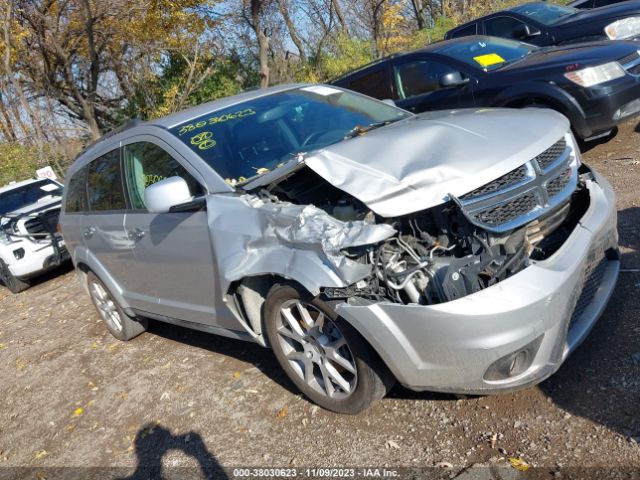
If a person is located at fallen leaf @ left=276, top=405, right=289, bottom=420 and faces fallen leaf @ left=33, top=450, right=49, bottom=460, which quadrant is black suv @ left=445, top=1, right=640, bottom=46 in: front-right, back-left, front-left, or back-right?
back-right

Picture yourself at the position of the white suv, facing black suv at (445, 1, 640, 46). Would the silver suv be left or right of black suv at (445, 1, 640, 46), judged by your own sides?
right

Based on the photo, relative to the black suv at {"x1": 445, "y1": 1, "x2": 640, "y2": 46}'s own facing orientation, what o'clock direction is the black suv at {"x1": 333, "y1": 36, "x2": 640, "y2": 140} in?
the black suv at {"x1": 333, "y1": 36, "x2": 640, "y2": 140} is roughly at 2 o'clock from the black suv at {"x1": 445, "y1": 1, "x2": 640, "y2": 46}.

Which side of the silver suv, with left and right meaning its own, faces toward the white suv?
back

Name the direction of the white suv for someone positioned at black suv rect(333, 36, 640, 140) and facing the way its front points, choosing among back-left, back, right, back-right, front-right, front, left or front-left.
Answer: back-right

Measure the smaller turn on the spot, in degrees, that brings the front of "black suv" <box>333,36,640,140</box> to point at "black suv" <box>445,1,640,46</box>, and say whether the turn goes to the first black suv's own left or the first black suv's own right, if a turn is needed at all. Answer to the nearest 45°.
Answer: approximately 135° to the first black suv's own left

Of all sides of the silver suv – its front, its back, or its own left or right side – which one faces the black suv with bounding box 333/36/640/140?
left

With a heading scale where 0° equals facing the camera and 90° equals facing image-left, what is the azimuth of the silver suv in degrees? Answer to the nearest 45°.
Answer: approximately 315°

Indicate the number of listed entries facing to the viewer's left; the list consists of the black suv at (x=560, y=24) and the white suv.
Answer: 0

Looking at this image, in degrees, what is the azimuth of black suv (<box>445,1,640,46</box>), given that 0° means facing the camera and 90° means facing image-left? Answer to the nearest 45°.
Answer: approximately 315°
